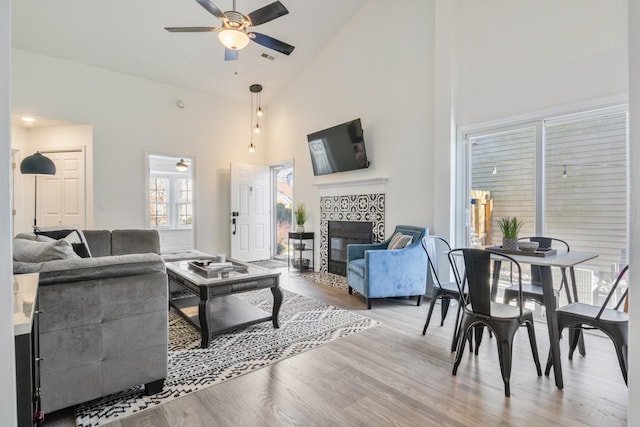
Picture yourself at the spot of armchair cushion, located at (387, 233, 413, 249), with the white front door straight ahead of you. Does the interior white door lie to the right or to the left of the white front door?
left

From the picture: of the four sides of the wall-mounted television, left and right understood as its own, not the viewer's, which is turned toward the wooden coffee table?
front

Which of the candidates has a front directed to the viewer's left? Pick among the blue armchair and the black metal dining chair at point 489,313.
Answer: the blue armchair

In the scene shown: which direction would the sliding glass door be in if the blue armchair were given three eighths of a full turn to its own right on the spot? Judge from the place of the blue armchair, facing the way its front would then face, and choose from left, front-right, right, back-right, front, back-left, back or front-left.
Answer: front-right

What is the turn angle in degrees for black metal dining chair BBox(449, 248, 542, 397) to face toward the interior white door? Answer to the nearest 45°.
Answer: approximately 135° to its left

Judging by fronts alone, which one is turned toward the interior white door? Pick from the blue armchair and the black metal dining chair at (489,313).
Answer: the blue armchair

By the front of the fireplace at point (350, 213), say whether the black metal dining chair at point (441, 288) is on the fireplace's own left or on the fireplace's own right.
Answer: on the fireplace's own left

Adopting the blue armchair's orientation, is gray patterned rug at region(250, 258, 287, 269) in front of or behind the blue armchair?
in front

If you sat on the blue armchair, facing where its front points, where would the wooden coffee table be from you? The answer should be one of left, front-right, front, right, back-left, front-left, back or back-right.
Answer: front-left

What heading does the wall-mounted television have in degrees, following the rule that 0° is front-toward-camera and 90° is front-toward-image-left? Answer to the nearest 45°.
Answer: approximately 45°

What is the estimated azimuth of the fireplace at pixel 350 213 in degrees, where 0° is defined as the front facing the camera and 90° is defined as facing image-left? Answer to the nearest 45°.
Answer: approximately 45°

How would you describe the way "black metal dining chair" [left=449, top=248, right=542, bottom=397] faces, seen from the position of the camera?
facing away from the viewer and to the right of the viewer

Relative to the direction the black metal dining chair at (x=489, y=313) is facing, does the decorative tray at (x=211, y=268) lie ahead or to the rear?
to the rear
